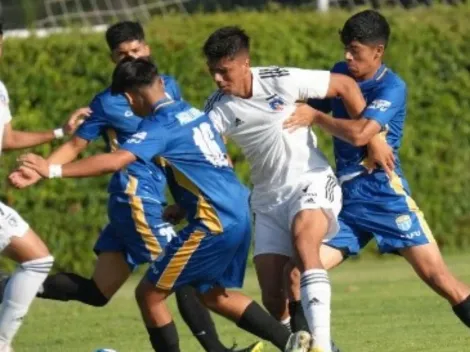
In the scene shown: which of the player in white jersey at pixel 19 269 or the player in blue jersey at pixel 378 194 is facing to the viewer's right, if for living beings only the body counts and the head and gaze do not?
the player in white jersey

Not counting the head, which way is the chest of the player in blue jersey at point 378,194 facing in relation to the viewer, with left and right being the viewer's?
facing the viewer and to the left of the viewer

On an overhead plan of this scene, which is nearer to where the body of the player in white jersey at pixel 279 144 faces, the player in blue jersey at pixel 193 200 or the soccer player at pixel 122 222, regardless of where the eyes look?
the player in blue jersey

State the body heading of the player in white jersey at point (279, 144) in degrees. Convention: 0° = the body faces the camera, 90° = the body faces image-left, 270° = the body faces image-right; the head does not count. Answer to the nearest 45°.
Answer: approximately 45°

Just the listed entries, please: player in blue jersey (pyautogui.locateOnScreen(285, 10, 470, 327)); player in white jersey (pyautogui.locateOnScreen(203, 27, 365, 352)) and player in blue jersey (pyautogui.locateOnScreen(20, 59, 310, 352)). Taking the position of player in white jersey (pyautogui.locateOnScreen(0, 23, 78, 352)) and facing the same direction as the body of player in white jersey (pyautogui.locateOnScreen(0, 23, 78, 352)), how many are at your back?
0

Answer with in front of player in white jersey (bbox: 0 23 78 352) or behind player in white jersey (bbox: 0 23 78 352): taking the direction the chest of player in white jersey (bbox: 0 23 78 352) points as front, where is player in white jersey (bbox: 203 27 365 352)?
in front

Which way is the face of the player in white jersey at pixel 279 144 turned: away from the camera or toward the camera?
toward the camera

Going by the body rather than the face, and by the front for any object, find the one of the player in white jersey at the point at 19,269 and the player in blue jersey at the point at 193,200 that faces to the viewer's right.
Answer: the player in white jersey

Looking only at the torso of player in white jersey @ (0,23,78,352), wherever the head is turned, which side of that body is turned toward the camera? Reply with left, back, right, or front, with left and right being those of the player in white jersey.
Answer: right

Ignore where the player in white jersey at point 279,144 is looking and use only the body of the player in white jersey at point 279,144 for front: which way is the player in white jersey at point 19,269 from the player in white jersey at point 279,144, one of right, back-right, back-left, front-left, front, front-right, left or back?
front-right

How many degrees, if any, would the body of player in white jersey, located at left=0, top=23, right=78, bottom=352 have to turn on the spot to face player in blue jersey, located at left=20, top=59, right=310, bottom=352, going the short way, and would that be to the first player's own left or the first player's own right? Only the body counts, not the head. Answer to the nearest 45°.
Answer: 0° — they already face them

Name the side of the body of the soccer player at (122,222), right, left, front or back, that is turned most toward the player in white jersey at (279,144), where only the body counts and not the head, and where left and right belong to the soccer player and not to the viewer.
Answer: front

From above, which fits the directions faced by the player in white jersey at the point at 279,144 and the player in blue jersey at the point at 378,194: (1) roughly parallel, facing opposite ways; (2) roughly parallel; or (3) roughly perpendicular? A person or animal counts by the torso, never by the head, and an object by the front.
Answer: roughly parallel

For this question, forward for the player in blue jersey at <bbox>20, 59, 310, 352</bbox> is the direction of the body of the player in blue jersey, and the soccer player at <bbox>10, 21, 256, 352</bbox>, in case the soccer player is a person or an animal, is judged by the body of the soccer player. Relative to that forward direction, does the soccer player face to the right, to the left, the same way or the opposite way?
the opposite way

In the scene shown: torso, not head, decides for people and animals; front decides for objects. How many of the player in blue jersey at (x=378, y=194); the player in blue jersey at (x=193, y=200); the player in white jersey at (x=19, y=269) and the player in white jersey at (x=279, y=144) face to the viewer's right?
1

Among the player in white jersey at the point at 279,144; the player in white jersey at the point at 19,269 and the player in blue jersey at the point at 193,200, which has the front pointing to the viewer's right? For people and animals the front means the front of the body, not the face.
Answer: the player in white jersey at the point at 19,269

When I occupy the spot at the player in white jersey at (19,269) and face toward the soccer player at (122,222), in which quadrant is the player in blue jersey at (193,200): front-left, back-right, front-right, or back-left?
front-right
